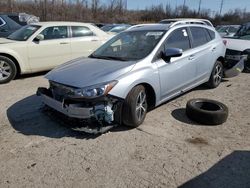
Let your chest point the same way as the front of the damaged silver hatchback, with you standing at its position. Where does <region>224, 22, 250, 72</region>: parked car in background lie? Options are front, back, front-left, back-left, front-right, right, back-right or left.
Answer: back

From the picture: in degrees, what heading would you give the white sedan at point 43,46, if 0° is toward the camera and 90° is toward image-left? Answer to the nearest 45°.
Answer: approximately 45°

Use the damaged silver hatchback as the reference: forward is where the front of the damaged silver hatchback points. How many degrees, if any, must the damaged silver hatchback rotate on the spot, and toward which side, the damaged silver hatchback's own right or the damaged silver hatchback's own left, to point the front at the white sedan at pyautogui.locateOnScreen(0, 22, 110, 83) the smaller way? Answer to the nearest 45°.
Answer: approximately 90° to the damaged silver hatchback's own right

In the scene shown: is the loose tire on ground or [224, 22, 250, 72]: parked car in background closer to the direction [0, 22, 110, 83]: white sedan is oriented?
the loose tire on ground

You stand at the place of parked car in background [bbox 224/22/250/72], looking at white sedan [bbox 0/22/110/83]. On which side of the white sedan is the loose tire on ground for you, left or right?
left

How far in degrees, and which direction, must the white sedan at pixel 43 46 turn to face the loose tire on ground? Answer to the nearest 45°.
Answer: approximately 90° to its left

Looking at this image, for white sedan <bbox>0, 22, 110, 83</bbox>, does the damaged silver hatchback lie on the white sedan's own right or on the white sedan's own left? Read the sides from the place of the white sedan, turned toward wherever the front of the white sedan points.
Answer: on the white sedan's own left

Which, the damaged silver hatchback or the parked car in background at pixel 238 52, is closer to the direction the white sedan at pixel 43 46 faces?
the damaged silver hatchback

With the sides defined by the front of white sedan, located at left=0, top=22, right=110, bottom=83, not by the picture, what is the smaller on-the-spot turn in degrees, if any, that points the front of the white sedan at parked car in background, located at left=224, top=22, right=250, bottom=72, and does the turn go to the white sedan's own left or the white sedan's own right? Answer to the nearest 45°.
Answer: approximately 135° to the white sedan's own left

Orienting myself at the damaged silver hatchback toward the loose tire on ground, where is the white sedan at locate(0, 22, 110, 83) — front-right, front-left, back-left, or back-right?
back-left
